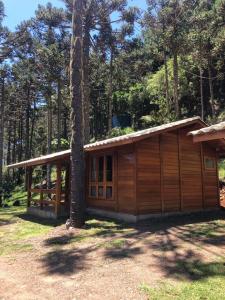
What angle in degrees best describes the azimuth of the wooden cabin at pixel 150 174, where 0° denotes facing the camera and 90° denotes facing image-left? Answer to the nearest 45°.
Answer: approximately 45°
